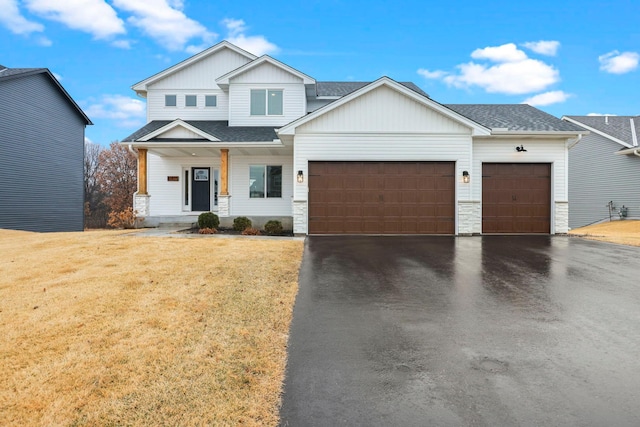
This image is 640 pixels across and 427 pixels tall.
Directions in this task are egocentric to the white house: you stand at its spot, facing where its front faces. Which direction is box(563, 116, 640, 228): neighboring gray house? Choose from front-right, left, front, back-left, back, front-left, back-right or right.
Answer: back-left

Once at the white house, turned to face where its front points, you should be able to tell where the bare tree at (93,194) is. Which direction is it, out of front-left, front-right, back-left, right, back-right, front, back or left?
back-right

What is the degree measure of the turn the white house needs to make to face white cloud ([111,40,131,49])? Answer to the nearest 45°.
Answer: approximately 135° to its right

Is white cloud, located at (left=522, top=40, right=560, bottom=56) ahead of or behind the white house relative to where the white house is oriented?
behind

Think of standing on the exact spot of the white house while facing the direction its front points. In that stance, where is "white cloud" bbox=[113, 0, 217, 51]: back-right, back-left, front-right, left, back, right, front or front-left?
back-right

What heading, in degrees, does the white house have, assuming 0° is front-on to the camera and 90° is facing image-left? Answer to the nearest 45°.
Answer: approximately 0°

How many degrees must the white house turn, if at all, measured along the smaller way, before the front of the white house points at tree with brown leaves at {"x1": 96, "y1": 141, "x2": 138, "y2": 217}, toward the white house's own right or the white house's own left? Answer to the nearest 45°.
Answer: approximately 135° to the white house's own right

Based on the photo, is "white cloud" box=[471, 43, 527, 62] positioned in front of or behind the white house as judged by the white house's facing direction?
behind

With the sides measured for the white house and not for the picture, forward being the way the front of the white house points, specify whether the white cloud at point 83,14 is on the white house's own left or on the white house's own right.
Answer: on the white house's own right
